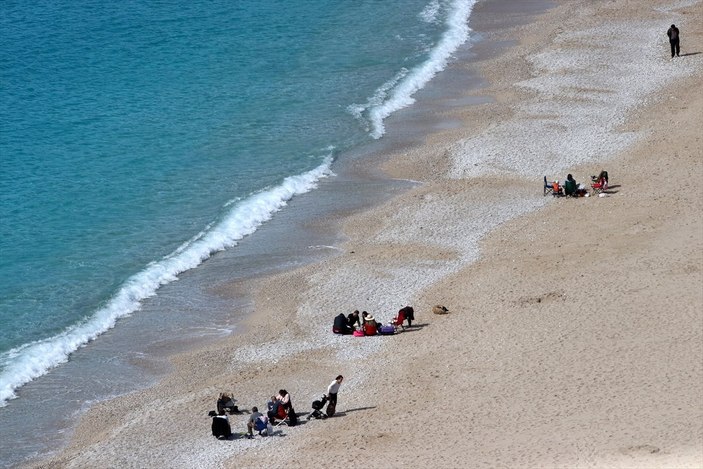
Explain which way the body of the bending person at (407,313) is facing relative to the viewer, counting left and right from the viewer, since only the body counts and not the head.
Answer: facing to the left of the viewer
